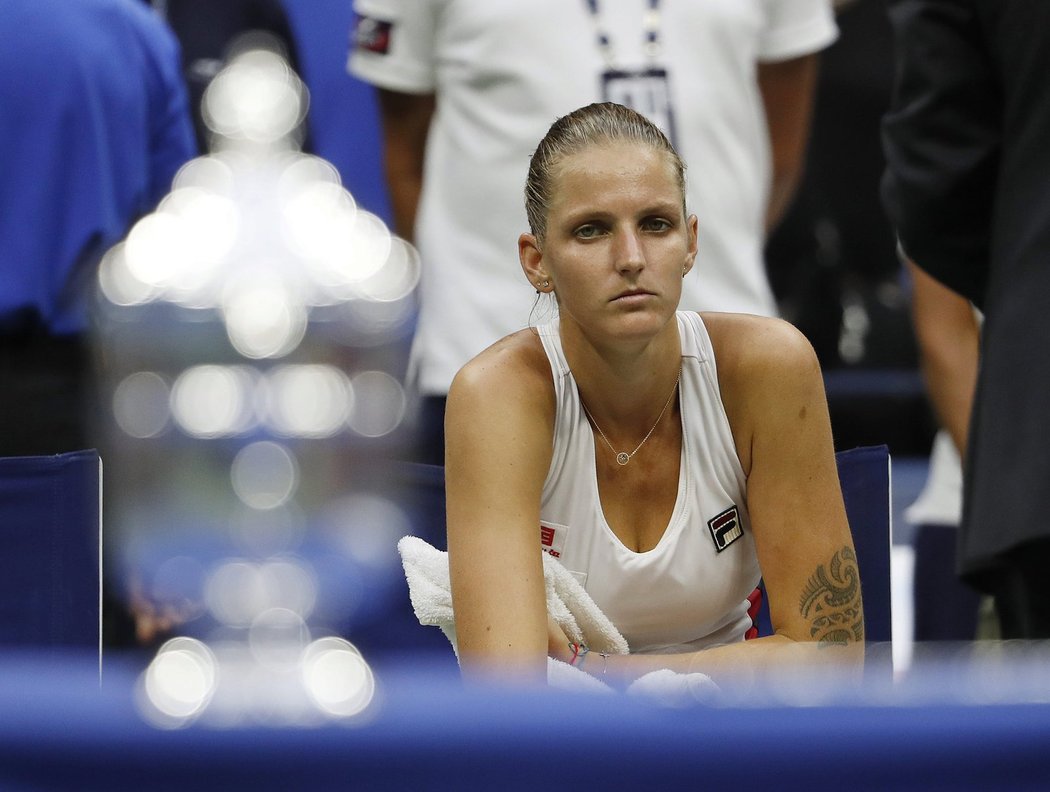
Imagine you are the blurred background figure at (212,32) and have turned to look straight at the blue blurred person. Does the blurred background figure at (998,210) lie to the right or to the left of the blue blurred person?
left

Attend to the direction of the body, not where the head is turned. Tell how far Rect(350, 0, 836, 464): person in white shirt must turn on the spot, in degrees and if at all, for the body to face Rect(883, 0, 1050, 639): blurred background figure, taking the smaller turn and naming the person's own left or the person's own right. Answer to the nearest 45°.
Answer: approximately 45° to the person's own left

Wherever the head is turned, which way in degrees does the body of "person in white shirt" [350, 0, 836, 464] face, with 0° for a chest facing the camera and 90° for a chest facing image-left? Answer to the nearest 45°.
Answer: approximately 0°
